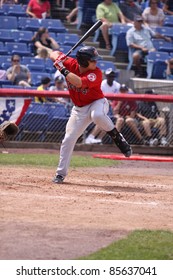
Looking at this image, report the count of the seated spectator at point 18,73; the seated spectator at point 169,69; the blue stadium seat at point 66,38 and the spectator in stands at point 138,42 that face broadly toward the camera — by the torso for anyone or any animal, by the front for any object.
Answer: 4

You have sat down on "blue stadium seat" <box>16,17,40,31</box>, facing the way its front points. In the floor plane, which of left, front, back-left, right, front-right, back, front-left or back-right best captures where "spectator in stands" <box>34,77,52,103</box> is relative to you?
front-right

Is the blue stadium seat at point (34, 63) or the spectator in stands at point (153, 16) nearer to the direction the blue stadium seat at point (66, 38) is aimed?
the blue stadium seat

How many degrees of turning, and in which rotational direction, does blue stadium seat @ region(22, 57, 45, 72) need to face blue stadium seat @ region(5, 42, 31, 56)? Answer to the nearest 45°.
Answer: approximately 180°

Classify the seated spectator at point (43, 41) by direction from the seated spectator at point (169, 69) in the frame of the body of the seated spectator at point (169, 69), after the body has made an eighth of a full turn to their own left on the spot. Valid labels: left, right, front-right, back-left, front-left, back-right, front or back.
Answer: back-right

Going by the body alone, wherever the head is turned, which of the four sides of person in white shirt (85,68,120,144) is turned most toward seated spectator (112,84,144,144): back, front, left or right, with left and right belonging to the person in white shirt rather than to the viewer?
left

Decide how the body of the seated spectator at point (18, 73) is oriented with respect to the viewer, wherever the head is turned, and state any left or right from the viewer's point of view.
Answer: facing the viewer

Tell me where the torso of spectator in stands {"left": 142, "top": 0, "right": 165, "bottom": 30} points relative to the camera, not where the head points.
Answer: toward the camera

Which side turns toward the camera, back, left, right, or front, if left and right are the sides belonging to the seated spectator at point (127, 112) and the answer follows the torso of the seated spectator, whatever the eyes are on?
front

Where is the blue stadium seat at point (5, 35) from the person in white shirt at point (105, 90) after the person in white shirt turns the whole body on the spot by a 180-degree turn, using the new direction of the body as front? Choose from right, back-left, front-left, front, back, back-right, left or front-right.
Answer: left

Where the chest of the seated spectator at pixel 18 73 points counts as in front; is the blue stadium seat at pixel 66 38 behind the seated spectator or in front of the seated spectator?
behind

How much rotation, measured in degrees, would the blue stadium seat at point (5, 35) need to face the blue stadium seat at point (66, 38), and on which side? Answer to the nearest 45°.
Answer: approximately 45° to its left

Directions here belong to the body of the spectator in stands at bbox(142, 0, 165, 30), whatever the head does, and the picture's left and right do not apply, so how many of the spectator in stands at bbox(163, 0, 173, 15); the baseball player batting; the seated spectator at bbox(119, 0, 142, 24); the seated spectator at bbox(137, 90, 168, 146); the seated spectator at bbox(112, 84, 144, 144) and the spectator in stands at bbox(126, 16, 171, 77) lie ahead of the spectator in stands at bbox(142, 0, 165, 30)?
4

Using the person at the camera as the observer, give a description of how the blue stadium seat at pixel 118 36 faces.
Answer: facing the viewer and to the right of the viewer
